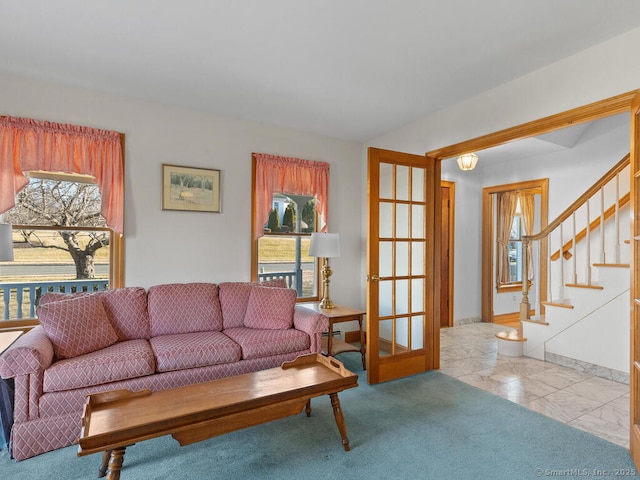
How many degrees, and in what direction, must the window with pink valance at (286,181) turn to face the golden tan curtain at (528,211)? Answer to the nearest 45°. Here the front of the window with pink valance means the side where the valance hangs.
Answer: approximately 90° to its left

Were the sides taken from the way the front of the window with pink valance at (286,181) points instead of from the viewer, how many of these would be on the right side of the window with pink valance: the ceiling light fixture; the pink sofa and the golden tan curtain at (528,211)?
1

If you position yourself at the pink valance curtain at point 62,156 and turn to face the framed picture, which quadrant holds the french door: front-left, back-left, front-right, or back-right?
front-right

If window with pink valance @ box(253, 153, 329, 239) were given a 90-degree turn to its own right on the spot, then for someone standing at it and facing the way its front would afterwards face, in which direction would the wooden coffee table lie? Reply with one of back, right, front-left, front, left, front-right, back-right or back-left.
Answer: front-left

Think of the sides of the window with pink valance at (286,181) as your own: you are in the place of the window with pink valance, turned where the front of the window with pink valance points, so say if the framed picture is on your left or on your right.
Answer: on your right

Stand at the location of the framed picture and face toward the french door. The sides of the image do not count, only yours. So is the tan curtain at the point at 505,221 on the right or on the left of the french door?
left

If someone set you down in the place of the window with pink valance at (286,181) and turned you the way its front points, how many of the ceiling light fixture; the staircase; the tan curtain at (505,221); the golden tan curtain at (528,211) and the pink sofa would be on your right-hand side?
1

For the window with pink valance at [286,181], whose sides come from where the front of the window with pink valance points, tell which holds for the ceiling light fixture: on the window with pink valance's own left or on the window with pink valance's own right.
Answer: on the window with pink valance's own left

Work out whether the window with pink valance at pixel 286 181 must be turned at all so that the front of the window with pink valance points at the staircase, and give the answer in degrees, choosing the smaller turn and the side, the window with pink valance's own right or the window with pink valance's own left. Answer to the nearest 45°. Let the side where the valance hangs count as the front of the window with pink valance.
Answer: approximately 45° to the window with pink valance's own left

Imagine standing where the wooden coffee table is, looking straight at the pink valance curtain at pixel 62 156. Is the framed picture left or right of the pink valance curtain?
right

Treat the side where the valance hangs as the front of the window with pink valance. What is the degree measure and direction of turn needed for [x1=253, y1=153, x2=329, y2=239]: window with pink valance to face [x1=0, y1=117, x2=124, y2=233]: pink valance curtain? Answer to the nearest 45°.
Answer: approximately 90° to its right

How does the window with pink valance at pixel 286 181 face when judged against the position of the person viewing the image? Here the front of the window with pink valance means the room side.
facing the viewer and to the right of the viewer

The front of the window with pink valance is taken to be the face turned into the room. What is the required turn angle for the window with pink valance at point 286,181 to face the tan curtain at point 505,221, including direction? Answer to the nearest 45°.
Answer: approximately 90° to its left
